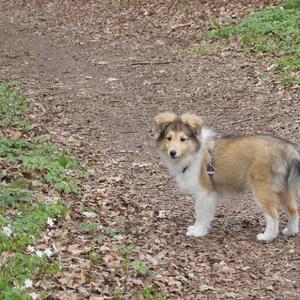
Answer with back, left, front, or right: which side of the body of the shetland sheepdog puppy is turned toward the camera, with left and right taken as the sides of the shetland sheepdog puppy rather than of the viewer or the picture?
left
